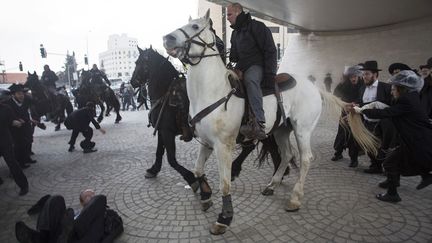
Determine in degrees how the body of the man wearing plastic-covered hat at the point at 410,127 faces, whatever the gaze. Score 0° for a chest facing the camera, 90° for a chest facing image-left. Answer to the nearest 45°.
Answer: approximately 90°

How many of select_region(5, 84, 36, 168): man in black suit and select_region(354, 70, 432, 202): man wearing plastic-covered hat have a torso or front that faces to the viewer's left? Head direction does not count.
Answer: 1

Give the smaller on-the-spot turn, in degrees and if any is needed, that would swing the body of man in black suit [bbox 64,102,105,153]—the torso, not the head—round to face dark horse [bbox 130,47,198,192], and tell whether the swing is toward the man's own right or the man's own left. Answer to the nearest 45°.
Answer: approximately 90° to the man's own right

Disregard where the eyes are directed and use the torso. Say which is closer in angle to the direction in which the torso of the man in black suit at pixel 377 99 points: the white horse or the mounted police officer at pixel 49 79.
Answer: the white horse

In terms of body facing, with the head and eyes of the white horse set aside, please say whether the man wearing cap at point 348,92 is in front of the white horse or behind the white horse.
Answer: behind

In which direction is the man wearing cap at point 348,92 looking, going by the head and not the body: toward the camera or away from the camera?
toward the camera

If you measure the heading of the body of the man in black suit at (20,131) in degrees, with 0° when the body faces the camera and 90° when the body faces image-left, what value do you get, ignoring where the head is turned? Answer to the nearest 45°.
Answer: approximately 315°

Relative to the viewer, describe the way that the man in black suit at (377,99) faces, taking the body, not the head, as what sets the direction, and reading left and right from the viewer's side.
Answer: facing the viewer and to the left of the viewer

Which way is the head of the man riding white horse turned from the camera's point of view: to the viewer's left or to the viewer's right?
to the viewer's left

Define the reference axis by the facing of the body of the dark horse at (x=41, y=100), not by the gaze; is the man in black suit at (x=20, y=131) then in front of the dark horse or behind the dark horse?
in front
